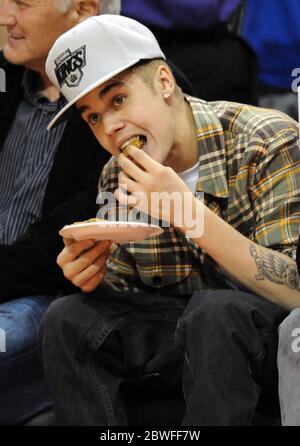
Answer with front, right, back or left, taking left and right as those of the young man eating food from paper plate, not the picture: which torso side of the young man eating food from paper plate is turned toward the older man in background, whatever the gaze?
right

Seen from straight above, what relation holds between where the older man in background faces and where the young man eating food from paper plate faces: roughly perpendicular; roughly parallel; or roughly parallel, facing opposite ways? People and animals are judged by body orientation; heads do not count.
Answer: roughly parallel

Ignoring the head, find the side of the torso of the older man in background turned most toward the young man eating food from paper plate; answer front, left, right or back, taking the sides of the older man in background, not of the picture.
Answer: left

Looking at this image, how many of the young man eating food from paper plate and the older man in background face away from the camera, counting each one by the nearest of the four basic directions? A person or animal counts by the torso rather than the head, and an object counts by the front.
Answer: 0

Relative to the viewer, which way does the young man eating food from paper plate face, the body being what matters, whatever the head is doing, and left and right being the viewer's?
facing the viewer and to the left of the viewer
